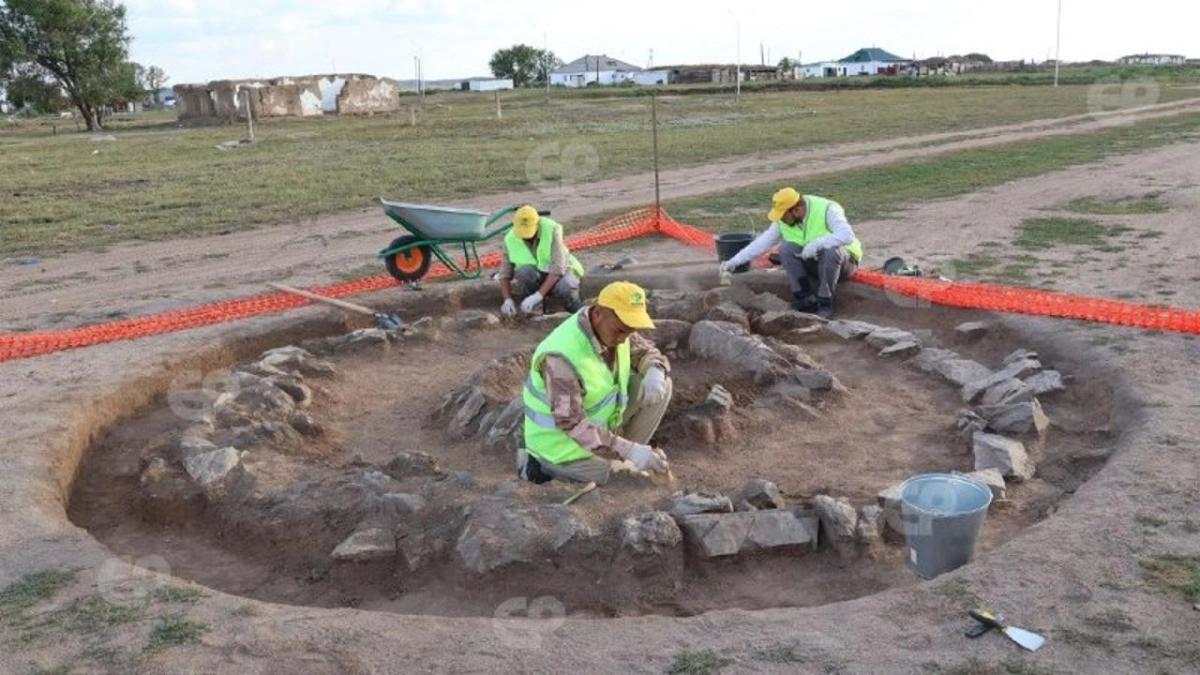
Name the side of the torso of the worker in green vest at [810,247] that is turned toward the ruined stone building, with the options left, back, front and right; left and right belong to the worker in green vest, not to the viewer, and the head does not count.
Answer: right

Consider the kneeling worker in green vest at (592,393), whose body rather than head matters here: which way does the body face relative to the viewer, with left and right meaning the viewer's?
facing the viewer and to the right of the viewer

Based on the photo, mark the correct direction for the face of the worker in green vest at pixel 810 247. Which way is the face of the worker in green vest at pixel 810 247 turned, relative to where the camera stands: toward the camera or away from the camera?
toward the camera

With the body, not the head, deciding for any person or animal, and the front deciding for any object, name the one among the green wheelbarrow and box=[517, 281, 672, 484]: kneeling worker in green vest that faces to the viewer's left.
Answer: the green wheelbarrow

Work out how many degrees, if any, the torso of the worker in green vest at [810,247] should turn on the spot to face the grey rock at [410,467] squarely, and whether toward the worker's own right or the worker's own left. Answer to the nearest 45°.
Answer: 0° — they already face it

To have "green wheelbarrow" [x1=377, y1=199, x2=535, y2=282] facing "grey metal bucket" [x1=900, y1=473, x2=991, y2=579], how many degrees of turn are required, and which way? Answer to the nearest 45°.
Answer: approximately 90° to its left

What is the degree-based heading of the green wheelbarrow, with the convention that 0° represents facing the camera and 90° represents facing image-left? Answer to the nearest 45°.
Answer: approximately 90°

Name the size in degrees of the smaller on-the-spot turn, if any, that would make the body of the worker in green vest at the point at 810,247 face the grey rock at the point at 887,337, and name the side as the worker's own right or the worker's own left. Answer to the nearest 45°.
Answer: approximately 90° to the worker's own left

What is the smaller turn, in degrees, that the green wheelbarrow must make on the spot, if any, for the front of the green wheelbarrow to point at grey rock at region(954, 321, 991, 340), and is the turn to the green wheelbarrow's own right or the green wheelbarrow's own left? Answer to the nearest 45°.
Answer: approximately 135° to the green wheelbarrow's own left

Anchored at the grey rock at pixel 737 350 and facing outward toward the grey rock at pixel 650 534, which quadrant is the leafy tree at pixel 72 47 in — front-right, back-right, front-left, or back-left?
back-right

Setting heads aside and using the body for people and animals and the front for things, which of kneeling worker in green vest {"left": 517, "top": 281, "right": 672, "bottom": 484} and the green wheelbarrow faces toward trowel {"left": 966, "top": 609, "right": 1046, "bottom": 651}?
the kneeling worker in green vest

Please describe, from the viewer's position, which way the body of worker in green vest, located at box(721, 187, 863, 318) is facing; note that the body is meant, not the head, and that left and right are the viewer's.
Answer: facing the viewer and to the left of the viewer

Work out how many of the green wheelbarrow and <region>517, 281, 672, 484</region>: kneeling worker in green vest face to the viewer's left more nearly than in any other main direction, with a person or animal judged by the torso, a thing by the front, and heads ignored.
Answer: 1

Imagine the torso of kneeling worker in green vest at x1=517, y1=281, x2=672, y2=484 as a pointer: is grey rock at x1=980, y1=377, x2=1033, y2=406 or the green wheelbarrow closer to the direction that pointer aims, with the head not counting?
the grey rock

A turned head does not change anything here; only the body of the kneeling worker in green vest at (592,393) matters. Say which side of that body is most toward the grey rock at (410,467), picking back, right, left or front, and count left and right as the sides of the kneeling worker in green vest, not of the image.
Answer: back

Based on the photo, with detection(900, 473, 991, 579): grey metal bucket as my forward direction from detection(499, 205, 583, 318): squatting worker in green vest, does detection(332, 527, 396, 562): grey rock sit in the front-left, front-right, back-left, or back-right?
front-right

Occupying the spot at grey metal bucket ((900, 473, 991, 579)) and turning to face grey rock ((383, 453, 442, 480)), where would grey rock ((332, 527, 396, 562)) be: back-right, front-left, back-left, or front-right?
front-left

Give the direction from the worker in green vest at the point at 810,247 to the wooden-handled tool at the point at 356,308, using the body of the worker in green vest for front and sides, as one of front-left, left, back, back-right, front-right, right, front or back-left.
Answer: front-right
